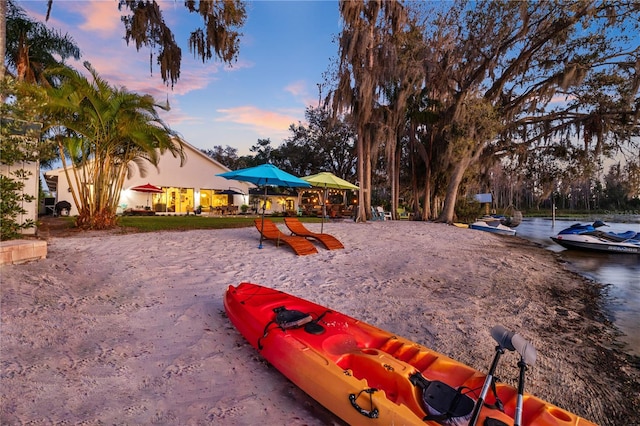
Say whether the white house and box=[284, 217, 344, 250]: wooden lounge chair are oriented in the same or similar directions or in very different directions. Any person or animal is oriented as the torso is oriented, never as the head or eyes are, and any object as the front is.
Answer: same or similar directions

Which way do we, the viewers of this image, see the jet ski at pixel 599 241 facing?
facing to the left of the viewer

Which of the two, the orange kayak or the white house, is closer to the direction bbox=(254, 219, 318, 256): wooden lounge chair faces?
the orange kayak

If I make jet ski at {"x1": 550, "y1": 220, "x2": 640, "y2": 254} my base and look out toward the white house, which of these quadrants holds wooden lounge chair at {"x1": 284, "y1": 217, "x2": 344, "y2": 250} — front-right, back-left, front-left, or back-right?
front-left

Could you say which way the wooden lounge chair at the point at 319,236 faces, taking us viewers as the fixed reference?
facing the viewer and to the right of the viewer

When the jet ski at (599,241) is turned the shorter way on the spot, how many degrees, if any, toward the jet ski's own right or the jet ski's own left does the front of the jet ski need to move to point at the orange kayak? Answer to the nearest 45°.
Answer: approximately 90° to the jet ski's own left

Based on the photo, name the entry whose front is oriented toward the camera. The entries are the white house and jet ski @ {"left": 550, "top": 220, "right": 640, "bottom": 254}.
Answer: the white house

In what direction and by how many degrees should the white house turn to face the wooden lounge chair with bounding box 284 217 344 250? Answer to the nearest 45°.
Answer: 0° — it already faces it

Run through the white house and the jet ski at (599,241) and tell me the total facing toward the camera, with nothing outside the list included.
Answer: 1

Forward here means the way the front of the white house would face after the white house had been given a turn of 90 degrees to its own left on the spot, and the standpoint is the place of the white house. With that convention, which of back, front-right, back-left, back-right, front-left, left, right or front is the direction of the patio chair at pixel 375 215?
front-right

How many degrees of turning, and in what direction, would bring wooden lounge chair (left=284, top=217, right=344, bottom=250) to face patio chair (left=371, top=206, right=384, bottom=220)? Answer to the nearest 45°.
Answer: approximately 135° to its left

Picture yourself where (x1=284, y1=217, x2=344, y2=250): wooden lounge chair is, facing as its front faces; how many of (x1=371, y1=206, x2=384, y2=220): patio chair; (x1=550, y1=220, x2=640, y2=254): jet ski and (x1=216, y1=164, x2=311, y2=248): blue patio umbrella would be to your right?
1

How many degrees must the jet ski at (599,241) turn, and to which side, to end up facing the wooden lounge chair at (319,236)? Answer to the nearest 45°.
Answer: approximately 45° to its left

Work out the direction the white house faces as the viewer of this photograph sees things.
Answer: facing the viewer
